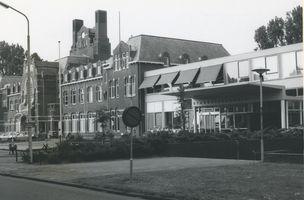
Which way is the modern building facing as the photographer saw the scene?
facing the viewer and to the left of the viewer

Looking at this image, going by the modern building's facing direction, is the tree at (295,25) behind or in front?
behind
